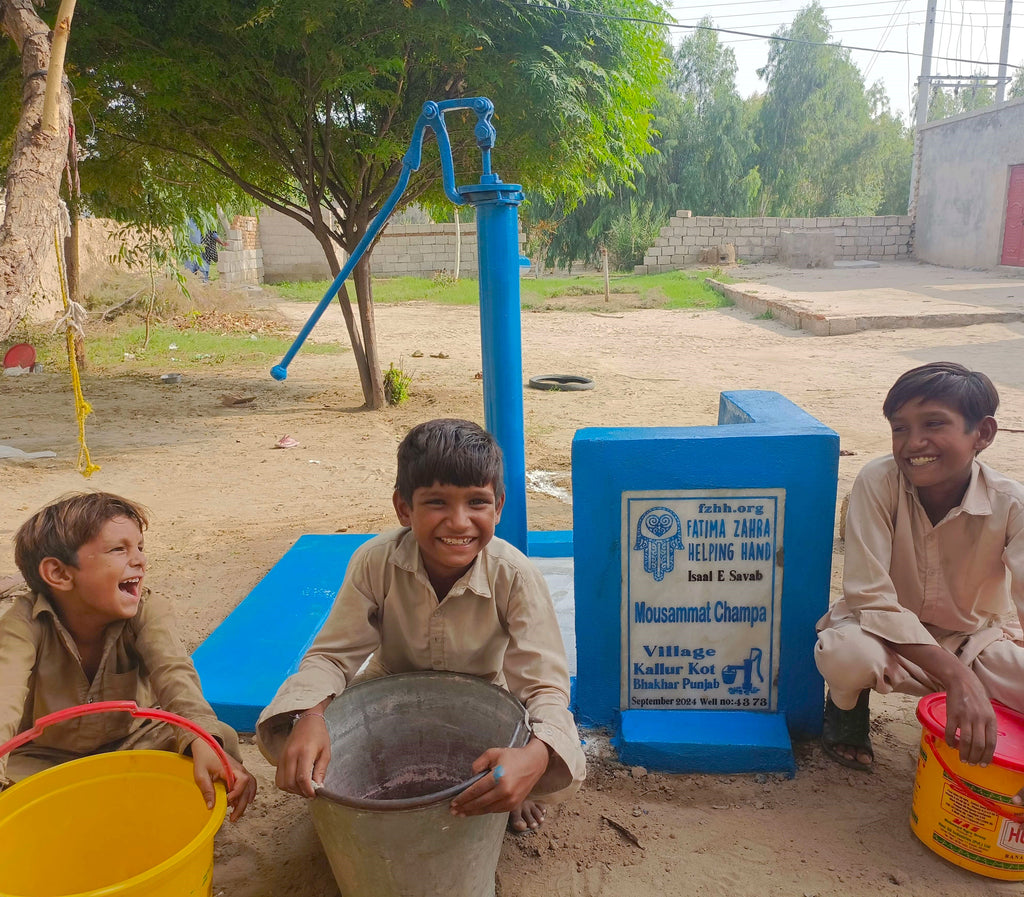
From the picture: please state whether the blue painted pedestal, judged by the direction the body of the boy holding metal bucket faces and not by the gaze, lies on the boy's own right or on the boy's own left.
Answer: on the boy's own left

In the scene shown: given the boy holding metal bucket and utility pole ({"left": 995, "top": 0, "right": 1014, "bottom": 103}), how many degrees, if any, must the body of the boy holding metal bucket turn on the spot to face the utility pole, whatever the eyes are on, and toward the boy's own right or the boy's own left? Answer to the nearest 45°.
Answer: approximately 135° to the boy's own left

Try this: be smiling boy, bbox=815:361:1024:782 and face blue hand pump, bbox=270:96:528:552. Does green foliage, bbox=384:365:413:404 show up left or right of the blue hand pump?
right

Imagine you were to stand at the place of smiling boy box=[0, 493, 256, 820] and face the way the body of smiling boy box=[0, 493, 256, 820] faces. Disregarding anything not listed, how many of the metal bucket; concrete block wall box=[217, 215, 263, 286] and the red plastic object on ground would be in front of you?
1

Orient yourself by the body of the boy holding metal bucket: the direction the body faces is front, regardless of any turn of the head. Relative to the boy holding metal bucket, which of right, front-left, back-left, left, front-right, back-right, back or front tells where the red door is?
back-left

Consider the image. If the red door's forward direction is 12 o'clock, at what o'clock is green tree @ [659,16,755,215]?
The green tree is roughly at 3 o'clock from the red door.

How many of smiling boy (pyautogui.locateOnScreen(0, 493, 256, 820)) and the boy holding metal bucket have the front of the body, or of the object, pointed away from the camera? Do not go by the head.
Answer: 0

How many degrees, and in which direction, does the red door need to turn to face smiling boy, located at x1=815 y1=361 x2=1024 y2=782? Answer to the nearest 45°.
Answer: approximately 45° to its left

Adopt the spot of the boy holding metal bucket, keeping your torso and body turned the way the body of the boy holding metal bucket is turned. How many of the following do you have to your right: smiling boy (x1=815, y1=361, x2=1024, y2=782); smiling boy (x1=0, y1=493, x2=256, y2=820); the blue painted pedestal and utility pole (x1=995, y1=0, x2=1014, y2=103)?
1

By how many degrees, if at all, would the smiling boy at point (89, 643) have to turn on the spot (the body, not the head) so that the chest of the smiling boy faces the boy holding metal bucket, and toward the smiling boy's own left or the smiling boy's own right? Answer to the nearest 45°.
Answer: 0° — they already face them

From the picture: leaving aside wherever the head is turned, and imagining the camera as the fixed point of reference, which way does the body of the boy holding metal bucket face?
toward the camera

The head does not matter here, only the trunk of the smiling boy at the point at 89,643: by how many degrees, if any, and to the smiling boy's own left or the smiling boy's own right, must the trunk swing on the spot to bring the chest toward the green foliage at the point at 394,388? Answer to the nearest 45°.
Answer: approximately 90° to the smiling boy's own left

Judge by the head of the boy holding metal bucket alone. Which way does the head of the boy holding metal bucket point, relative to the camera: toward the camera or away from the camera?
toward the camera

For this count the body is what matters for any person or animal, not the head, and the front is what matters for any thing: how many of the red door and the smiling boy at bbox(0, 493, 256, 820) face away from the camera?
0

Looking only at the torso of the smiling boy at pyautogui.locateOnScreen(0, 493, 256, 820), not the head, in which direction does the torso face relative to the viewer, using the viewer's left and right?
facing the viewer and to the right of the viewer

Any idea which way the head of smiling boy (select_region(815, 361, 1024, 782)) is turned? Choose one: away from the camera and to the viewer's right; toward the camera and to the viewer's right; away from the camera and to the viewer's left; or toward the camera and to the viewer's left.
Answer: toward the camera and to the viewer's left

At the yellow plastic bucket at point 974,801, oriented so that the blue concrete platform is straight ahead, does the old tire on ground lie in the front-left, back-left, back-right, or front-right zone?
front-right
